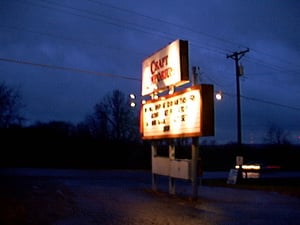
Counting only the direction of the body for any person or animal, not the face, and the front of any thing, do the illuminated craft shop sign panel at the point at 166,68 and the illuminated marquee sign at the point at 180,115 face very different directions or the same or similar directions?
same or similar directions

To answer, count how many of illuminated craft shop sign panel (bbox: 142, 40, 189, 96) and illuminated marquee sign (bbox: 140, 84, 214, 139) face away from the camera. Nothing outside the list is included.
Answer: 0

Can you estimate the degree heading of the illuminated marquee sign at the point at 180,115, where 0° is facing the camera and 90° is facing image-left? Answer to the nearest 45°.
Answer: approximately 45°

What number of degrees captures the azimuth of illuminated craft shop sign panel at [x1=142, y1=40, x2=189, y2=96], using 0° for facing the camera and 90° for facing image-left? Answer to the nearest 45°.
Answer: approximately 45°
